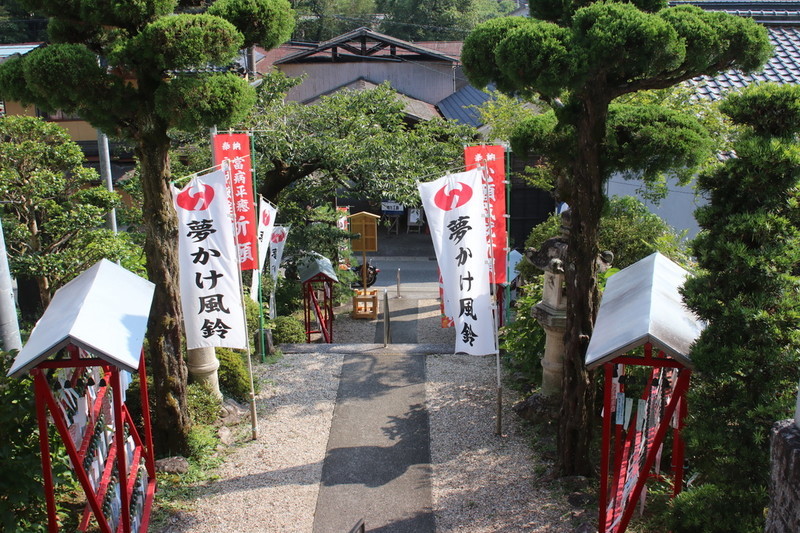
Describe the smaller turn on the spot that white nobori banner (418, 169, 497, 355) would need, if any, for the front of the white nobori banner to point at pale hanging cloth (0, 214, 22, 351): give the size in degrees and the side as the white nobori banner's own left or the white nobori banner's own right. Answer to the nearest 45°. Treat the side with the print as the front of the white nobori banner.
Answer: approximately 45° to the white nobori banner's own right

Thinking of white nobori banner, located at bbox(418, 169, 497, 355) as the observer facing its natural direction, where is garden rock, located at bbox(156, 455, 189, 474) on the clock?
The garden rock is roughly at 2 o'clock from the white nobori banner.

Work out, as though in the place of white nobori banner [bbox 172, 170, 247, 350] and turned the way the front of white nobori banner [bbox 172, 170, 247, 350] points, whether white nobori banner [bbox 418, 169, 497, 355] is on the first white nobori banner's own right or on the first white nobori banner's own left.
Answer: on the first white nobori banner's own left

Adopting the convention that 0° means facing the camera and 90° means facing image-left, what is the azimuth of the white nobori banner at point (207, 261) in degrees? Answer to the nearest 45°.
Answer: approximately 0°

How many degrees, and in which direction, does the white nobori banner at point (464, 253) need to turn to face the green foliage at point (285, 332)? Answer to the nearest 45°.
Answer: approximately 135° to its right

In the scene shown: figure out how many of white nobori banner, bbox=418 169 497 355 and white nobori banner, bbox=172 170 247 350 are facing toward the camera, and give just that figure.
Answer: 2
